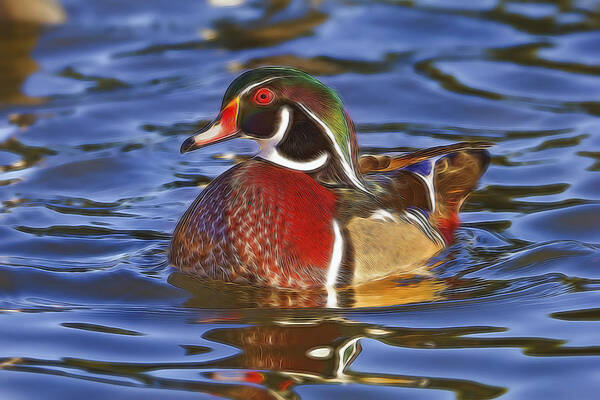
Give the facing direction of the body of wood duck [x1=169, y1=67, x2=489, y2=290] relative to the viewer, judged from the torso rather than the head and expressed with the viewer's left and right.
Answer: facing the viewer and to the left of the viewer
